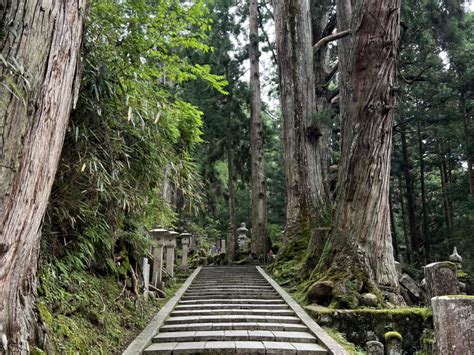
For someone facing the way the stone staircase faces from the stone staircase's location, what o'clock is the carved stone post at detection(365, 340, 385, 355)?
The carved stone post is roughly at 11 o'clock from the stone staircase.

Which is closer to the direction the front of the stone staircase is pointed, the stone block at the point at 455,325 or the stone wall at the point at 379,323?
the stone block

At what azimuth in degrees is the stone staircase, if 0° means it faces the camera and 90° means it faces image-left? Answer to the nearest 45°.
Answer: approximately 0°

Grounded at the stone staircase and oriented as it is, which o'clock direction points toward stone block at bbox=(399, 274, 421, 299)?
The stone block is roughly at 8 o'clock from the stone staircase.

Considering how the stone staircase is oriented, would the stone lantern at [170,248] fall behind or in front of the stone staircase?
behind

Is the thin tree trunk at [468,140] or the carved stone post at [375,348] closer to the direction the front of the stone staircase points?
the carved stone post

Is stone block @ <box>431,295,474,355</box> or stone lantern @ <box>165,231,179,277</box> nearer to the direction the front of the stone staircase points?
the stone block

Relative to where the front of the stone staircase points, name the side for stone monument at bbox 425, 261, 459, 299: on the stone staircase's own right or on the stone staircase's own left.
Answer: on the stone staircase's own left

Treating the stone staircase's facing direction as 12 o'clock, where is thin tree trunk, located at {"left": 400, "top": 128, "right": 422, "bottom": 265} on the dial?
The thin tree trunk is roughly at 7 o'clock from the stone staircase.

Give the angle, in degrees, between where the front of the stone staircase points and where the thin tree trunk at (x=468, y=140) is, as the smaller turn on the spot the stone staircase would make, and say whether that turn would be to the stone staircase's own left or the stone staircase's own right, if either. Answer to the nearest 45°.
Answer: approximately 135° to the stone staircase's own left
